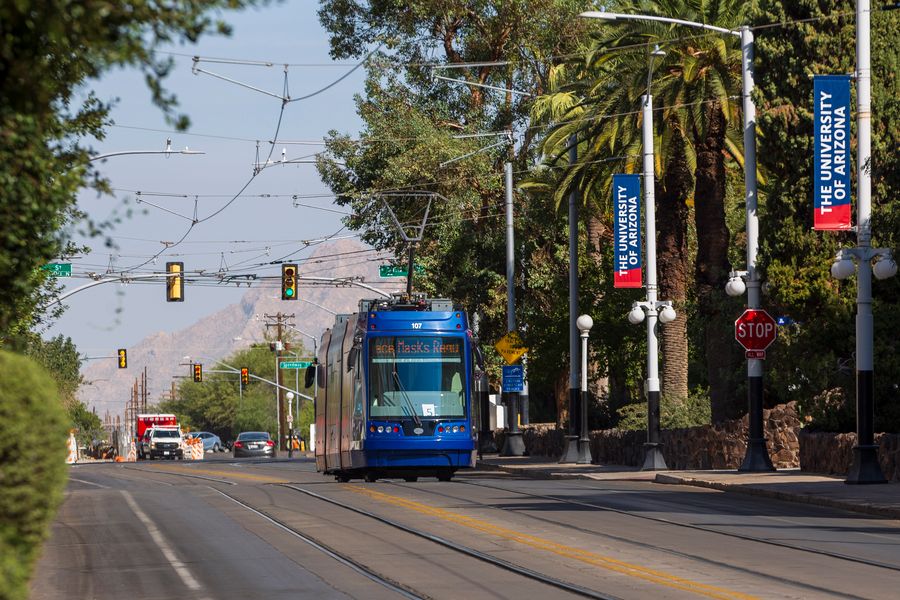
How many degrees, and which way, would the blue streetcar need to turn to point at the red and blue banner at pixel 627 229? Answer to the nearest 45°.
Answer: approximately 135° to its left

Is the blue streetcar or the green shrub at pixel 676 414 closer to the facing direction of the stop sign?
the blue streetcar

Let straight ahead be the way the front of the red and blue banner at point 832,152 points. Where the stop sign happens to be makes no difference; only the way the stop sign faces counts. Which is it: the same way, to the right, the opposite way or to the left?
the same way

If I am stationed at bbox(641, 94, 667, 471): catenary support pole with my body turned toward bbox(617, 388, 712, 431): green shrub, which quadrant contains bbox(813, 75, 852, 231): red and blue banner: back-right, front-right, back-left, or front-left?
back-right

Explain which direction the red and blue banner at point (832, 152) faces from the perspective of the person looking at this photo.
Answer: facing the viewer

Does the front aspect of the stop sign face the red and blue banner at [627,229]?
no

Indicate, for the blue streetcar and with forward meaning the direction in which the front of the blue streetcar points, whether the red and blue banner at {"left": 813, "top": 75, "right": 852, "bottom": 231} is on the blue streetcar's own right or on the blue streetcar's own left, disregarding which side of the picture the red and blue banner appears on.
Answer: on the blue streetcar's own left

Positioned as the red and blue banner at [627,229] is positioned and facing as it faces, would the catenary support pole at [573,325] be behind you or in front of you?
behind

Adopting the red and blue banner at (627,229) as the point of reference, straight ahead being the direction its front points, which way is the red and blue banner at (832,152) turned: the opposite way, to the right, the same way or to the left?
the same way

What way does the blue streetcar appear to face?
toward the camera

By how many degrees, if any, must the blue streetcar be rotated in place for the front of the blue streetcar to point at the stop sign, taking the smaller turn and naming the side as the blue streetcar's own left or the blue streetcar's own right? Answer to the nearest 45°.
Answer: approximately 90° to the blue streetcar's own left

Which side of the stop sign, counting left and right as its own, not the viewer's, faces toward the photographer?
front

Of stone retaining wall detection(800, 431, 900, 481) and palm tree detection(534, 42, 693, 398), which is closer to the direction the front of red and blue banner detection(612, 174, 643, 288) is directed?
the stone retaining wall

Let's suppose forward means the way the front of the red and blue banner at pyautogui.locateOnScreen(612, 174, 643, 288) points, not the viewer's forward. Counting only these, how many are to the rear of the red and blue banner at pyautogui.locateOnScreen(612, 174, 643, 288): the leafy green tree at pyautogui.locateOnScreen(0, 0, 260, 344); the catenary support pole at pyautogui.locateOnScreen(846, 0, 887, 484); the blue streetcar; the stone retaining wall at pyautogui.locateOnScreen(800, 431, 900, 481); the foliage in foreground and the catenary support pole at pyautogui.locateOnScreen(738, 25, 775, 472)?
0

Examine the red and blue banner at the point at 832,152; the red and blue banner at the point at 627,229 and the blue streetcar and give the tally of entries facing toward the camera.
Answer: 3

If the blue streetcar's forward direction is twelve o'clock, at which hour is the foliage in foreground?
The foliage in foreground is roughly at 12 o'clock from the blue streetcar.

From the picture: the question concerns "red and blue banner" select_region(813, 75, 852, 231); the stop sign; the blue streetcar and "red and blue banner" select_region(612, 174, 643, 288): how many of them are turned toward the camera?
4
